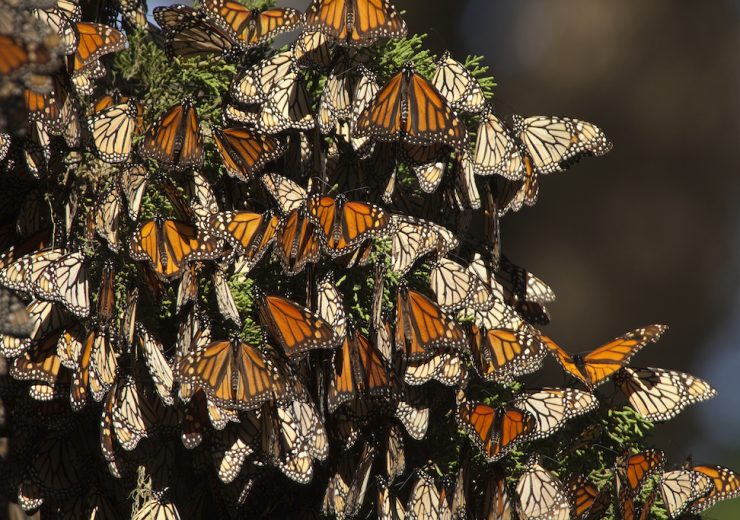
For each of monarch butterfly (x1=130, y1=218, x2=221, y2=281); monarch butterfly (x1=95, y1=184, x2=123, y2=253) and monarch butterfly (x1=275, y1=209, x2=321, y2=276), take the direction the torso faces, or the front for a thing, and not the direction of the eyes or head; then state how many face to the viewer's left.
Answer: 0

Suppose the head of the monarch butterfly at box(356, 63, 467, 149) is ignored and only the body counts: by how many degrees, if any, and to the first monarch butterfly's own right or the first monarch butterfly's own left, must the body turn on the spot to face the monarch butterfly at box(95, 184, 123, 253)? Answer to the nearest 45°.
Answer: approximately 90° to the first monarch butterfly's own left

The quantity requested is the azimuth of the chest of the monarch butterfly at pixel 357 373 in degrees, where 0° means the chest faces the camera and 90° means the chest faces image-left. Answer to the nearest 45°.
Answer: approximately 180°

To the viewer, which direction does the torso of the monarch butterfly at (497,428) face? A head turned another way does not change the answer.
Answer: away from the camera

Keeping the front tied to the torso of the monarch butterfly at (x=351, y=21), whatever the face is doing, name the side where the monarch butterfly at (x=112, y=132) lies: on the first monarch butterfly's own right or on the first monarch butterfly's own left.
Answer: on the first monarch butterfly's own left

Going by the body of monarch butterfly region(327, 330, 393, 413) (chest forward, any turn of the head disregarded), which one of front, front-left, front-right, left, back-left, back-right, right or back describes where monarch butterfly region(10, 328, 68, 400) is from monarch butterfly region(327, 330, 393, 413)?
left

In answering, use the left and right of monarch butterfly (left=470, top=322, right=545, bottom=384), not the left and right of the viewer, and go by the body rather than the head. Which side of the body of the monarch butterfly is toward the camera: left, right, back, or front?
back
